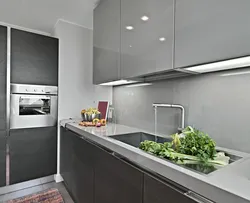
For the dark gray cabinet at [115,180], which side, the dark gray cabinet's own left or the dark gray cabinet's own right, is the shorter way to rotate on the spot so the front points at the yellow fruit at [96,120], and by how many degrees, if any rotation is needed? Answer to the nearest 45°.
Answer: approximately 135° to the dark gray cabinet's own right

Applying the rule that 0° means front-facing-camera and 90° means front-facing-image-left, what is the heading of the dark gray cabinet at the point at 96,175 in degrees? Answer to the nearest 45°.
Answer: approximately 45°

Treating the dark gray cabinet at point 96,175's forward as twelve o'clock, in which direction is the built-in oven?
The built-in oven is roughly at 3 o'clock from the dark gray cabinet.

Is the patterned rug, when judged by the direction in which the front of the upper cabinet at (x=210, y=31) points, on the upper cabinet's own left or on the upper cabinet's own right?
on the upper cabinet's own right

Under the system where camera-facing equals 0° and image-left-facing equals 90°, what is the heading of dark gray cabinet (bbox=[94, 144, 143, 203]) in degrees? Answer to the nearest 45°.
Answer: approximately 45°

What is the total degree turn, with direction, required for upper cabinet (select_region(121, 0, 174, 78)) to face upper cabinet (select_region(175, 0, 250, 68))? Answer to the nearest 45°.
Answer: approximately 90° to its left

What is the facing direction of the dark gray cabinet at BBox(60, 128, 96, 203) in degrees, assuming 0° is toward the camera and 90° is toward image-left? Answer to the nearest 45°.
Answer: approximately 45°
